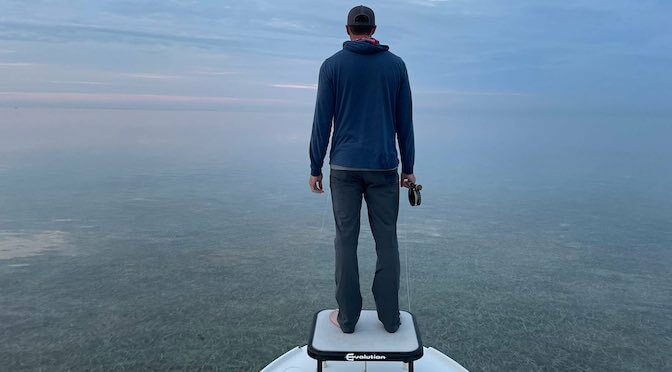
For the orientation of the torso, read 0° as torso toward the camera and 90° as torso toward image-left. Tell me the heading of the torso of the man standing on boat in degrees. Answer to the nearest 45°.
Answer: approximately 180°

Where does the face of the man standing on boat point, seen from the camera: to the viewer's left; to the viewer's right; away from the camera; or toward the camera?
away from the camera
